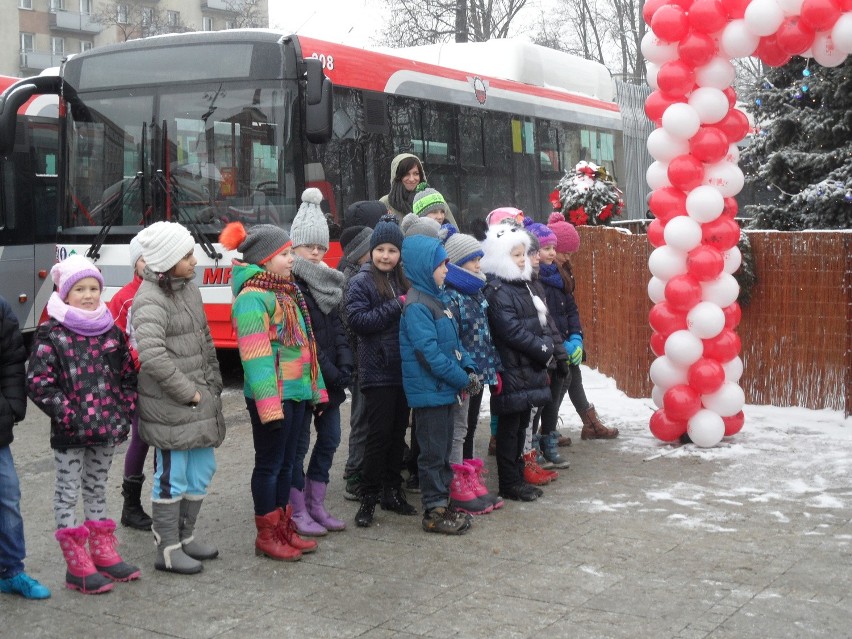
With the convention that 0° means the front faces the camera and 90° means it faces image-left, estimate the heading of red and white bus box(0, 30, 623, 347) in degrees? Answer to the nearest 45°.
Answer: approximately 45°

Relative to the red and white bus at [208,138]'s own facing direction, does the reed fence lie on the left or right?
on its left

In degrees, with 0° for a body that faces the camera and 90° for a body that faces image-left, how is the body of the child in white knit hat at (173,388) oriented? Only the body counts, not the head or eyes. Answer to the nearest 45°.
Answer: approximately 315°

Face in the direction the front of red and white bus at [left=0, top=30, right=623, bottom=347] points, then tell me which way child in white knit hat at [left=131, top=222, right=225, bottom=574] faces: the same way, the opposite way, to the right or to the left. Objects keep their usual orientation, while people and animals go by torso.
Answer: to the left

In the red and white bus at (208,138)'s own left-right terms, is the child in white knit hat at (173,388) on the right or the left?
on its left

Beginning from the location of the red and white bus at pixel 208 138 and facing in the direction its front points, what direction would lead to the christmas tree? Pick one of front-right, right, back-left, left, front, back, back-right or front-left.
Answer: back-left

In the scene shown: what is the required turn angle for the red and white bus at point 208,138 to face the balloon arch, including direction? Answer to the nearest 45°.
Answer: approximately 90° to its left

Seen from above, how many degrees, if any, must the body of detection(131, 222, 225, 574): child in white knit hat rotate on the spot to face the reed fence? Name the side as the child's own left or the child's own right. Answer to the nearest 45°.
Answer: approximately 90° to the child's own left

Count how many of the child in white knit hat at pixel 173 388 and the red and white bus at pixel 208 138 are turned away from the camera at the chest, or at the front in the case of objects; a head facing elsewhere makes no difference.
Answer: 0

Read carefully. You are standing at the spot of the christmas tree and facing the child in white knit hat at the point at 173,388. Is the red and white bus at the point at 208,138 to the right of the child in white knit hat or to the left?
right
